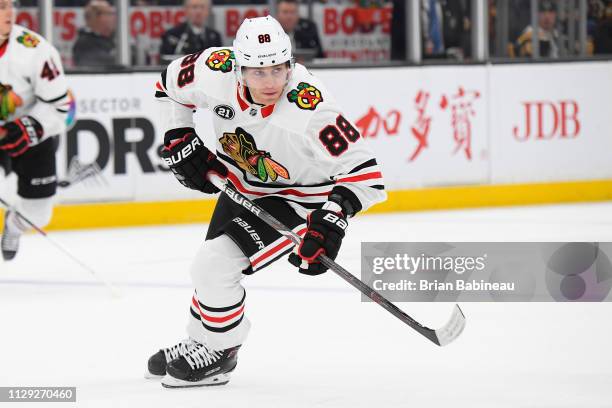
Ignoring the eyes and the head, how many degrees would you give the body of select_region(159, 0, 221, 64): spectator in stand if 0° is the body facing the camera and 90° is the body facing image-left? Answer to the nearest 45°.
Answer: approximately 0°

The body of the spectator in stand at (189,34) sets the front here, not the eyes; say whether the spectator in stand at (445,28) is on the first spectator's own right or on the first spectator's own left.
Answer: on the first spectator's own left

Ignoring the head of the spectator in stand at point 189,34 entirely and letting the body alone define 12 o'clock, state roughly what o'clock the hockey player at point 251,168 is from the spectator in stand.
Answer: The hockey player is roughly at 12 o'clock from the spectator in stand.

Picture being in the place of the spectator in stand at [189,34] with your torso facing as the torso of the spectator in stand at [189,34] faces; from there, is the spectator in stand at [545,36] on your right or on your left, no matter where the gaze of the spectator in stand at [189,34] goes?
on your left

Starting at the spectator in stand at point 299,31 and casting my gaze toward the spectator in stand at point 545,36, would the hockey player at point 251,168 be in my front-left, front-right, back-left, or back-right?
back-right

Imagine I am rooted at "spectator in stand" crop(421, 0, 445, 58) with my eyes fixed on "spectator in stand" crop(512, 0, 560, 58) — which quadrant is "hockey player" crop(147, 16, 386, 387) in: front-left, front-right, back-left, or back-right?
back-right
